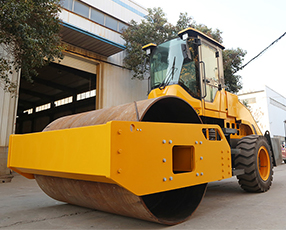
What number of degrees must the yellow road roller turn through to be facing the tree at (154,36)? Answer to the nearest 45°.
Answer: approximately 135° to its right

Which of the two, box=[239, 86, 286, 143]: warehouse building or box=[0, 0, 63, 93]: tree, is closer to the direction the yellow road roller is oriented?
the tree

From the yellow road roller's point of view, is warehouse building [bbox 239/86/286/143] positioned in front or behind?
behind

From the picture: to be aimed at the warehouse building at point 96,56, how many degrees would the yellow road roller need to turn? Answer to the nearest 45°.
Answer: approximately 135° to its right

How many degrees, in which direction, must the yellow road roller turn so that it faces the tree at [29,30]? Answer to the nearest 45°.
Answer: approximately 90° to its right

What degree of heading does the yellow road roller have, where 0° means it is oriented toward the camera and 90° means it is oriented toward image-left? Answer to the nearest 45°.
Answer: approximately 45°
